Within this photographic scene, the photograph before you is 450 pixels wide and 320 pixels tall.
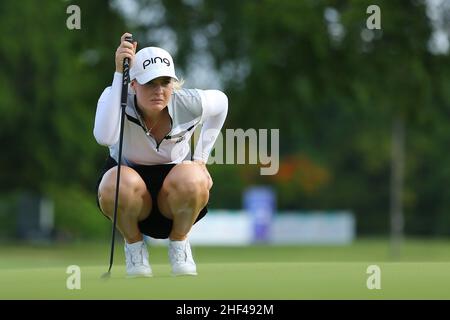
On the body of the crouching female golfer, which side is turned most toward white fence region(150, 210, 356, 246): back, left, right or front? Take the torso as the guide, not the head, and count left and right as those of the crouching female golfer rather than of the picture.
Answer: back

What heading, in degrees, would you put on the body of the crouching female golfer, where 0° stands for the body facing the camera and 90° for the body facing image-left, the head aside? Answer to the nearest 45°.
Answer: approximately 0°
